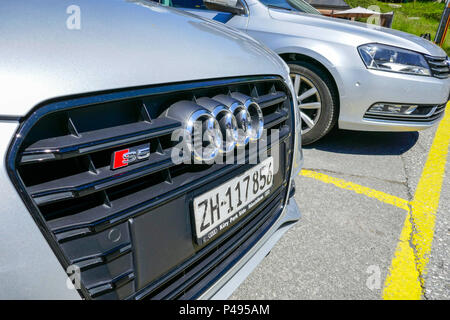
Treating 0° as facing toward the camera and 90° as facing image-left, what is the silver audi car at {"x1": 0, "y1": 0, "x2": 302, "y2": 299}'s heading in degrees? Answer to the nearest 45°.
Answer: approximately 315°

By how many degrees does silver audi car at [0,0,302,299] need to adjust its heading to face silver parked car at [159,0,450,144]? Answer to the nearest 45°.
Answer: approximately 90° to its left
